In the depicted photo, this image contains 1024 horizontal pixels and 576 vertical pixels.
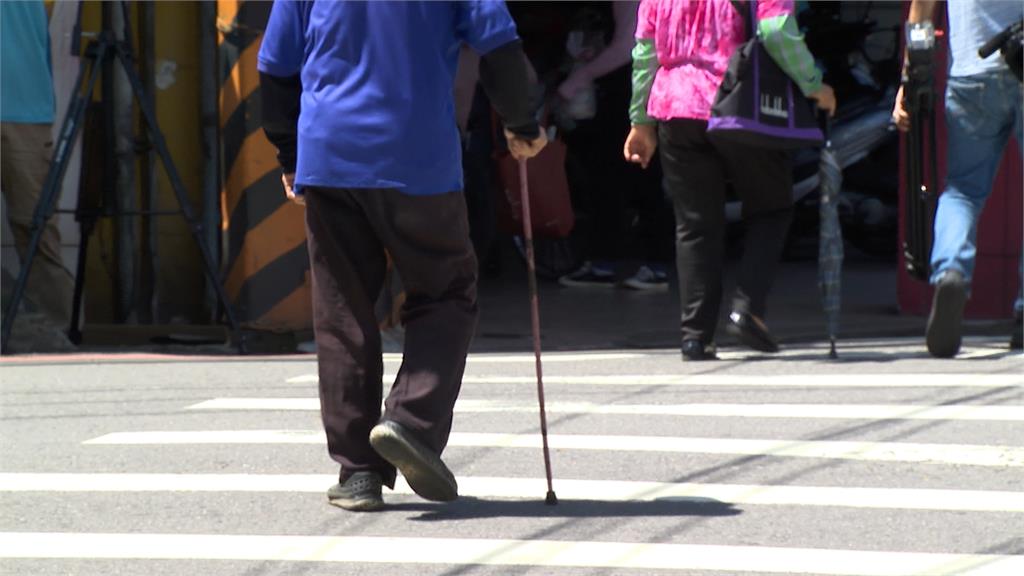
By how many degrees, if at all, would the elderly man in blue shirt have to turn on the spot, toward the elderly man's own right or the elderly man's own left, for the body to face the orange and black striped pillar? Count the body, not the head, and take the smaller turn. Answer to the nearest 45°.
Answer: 0° — they already face it

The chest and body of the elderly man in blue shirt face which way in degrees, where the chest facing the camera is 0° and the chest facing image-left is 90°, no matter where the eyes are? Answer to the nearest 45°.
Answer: approximately 180°

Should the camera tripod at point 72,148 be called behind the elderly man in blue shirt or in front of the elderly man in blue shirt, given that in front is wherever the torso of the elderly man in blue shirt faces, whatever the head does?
in front
